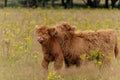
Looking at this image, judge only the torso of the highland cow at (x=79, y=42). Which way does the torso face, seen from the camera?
to the viewer's left

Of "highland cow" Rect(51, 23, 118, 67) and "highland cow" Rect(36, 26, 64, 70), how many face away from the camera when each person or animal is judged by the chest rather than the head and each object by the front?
0

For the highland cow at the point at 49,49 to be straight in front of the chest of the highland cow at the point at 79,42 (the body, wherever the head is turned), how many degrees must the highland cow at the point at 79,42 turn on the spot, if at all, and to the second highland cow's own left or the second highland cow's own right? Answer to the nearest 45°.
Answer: approximately 45° to the second highland cow's own left

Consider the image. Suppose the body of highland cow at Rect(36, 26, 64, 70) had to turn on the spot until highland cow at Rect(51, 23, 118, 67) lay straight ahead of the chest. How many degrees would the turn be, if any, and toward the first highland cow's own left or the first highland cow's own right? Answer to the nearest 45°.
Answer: approximately 180°

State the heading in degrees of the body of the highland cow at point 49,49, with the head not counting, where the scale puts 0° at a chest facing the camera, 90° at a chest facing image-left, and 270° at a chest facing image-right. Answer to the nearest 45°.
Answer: approximately 45°
